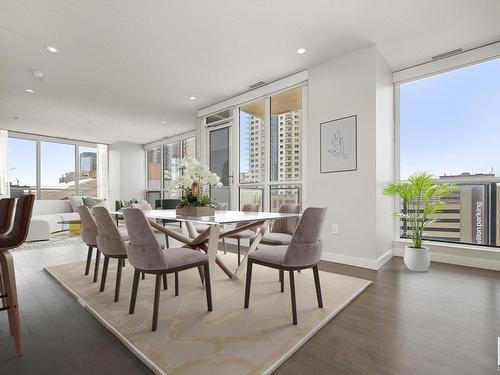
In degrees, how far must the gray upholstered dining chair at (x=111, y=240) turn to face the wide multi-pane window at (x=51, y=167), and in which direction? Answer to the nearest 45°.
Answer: approximately 45° to its left

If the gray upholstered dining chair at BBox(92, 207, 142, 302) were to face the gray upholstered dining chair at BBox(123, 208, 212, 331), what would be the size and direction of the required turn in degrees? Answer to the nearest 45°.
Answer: approximately 135° to its right

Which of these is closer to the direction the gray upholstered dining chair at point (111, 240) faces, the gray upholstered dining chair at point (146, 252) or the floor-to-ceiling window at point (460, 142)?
the floor-to-ceiling window

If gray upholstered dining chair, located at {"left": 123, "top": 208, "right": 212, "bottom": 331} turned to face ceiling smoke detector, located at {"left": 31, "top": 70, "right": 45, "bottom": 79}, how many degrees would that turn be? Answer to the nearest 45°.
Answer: approximately 90° to its left

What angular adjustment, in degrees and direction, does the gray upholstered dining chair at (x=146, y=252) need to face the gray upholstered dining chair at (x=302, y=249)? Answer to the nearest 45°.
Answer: approximately 45° to its right

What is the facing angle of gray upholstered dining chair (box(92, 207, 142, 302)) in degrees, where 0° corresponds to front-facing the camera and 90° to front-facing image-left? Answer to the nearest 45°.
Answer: approximately 225°

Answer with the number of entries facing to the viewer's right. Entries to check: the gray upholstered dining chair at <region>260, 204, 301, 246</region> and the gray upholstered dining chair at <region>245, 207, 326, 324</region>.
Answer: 0

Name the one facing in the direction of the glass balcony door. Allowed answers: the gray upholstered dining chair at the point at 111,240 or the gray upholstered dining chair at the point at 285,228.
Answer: the gray upholstered dining chair at the point at 111,240

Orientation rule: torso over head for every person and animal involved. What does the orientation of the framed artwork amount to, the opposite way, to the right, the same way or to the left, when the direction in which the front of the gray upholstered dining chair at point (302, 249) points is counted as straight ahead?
to the left

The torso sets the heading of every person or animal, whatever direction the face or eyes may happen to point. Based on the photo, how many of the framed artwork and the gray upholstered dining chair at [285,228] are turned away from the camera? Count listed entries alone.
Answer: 0

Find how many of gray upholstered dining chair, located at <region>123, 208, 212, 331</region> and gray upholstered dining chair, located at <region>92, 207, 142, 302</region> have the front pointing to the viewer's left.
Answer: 0

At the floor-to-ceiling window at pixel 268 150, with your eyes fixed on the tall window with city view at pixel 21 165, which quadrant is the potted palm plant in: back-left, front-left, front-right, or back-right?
back-left
